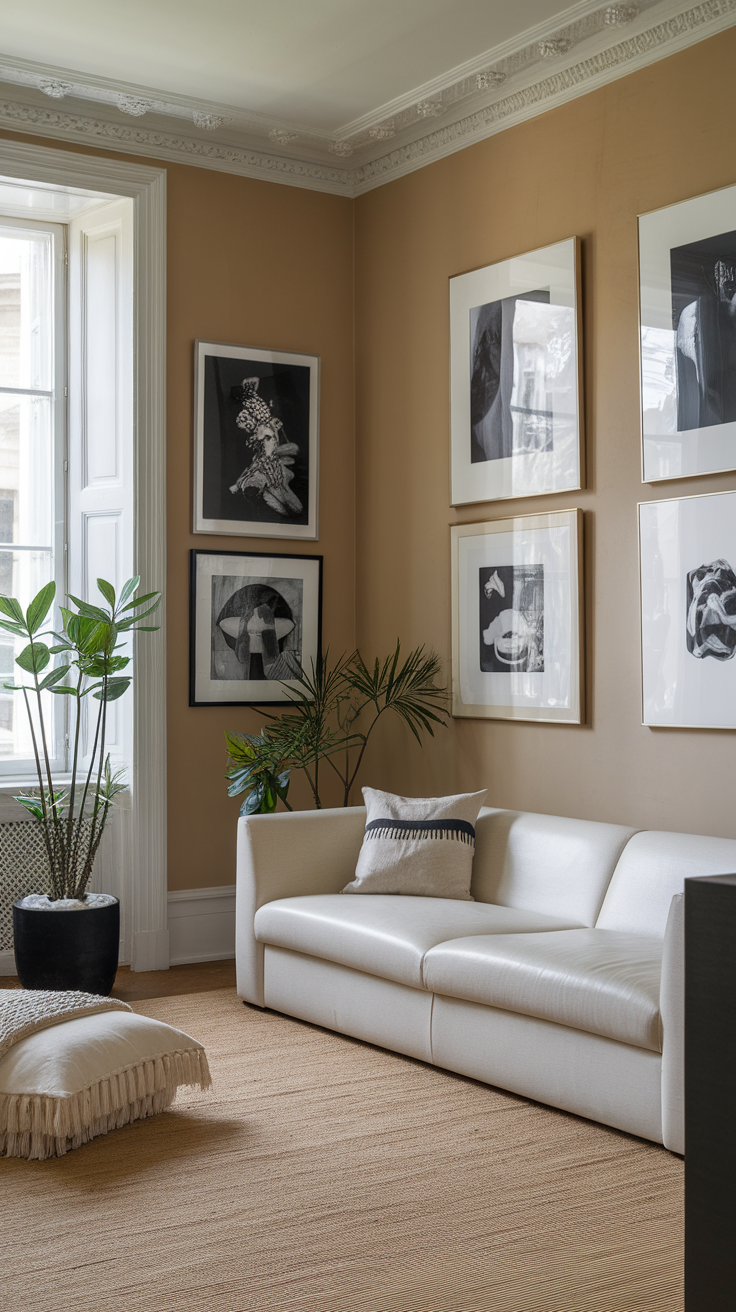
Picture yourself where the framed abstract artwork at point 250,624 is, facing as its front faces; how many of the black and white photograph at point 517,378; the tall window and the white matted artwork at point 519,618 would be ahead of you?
2

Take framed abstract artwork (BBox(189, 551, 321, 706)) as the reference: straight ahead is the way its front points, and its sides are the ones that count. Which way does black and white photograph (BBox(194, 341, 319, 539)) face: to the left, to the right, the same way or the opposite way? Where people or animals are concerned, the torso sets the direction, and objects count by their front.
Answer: the same way

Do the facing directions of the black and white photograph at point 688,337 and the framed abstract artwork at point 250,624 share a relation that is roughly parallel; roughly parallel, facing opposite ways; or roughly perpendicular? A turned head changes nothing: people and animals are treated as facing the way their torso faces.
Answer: roughly perpendicular

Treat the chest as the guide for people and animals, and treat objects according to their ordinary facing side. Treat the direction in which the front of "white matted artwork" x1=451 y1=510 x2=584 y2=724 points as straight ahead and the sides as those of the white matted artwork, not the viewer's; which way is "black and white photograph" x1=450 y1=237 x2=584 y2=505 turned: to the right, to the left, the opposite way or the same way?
the same way

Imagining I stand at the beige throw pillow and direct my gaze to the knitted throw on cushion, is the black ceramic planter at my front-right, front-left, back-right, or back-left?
front-right

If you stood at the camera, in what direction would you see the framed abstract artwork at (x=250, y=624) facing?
facing the viewer and to the right of the viewer

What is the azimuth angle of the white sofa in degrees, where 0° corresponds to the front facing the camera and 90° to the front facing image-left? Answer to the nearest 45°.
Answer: approximately 45°

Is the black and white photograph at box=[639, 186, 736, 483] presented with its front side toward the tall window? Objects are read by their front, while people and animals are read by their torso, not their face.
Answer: no

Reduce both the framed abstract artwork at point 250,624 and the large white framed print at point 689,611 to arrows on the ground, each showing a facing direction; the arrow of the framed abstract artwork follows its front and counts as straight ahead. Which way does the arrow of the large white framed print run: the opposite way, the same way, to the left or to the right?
to the right

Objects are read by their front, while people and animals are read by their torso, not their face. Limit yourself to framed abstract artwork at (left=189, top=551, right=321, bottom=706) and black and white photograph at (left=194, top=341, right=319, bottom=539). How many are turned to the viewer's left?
0

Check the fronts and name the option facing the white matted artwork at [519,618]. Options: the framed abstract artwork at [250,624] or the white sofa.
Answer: the framed abstract artwork

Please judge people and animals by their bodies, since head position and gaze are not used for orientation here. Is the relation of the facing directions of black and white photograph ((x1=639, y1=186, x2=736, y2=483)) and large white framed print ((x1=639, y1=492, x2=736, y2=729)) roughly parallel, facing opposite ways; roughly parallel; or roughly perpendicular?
roughly parallel

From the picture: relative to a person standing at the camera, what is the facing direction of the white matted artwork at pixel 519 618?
facing the viewer and to the left of the viewer

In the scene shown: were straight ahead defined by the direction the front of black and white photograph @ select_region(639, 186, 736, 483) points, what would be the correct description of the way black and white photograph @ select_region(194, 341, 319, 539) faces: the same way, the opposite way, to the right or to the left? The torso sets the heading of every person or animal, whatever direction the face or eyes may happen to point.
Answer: to the left

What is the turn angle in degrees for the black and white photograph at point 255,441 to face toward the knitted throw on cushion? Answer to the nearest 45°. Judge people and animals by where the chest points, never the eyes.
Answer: approximately 45° to its right

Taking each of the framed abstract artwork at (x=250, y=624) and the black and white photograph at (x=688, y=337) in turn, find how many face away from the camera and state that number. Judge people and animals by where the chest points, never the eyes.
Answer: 0

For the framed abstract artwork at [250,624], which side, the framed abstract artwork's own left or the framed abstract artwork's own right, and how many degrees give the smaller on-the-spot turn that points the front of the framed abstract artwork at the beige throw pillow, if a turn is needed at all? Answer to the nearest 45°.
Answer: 0° — it already faces it
